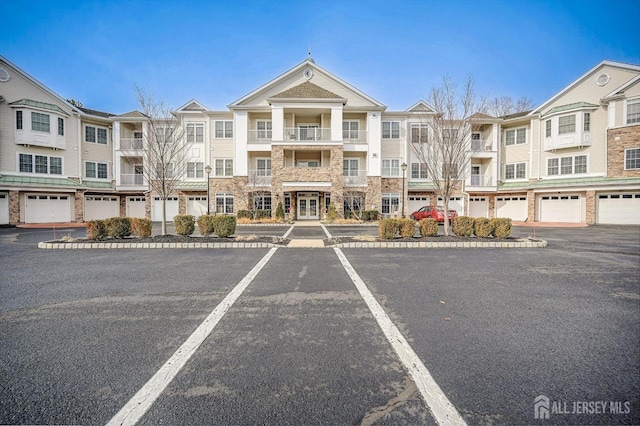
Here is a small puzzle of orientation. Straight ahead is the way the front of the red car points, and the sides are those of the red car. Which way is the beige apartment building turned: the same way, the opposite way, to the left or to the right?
to the left

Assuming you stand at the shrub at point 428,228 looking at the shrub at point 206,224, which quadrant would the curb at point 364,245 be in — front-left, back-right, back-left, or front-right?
front-left

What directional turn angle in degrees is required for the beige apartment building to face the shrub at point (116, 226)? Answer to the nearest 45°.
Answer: approximately 45° to its right

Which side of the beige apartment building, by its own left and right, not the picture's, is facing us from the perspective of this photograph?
front

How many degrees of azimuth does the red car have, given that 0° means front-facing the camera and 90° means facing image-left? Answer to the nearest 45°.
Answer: approximately 90°

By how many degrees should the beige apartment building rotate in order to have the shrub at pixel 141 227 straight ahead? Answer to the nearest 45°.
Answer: approximately 45° to its right

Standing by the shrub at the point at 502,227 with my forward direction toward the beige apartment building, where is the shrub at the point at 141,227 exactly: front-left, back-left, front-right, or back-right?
front-left

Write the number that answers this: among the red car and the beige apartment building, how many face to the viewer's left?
1

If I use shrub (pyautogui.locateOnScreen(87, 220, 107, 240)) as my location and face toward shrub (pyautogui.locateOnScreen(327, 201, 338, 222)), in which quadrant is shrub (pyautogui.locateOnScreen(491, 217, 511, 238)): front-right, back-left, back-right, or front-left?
front-right

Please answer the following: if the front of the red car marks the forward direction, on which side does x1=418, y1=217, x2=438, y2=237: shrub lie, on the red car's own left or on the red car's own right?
on the red car's own left

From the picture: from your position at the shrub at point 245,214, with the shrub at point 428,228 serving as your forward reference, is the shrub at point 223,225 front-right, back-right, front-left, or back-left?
front-right

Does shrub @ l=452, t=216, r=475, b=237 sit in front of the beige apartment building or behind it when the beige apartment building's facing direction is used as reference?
in front

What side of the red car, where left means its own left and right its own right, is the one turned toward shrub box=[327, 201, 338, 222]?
front

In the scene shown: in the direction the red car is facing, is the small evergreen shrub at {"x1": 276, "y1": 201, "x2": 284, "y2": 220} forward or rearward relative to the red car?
forward
